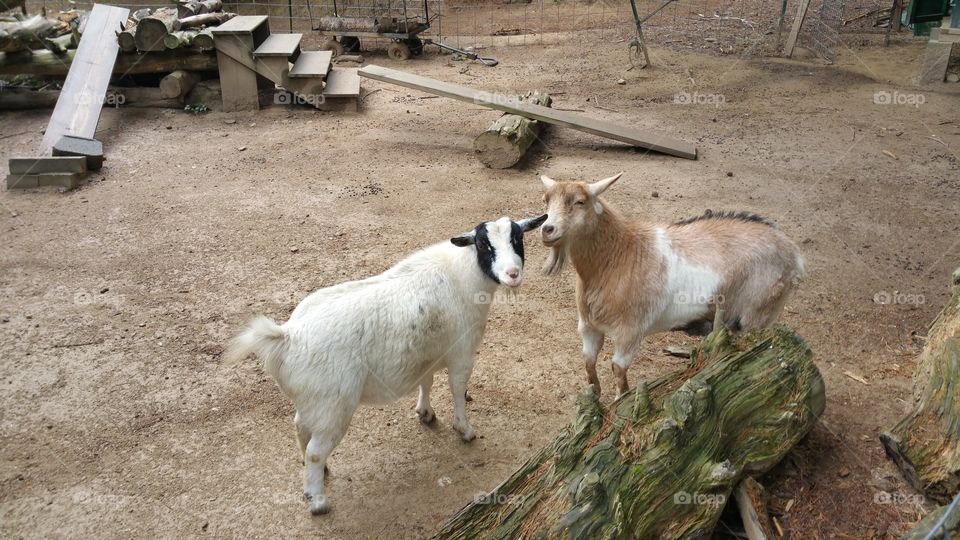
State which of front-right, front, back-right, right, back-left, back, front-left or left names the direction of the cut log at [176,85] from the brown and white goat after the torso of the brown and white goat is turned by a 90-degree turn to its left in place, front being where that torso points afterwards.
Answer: back

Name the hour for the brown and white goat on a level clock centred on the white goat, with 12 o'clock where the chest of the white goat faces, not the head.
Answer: The brown and white goat is roughly at 1 o'clock from the white goat.

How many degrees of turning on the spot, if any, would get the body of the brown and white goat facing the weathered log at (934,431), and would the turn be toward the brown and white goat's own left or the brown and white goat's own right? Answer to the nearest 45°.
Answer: approximately 90° to the brown and white goat's own left

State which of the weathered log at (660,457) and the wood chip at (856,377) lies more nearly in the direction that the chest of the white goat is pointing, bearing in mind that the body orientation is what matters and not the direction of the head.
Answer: the wood chip

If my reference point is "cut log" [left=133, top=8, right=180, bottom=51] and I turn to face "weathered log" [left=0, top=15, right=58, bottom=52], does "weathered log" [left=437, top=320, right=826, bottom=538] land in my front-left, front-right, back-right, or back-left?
back-left

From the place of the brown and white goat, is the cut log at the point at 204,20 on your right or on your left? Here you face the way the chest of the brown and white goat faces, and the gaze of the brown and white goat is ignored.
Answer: on your right

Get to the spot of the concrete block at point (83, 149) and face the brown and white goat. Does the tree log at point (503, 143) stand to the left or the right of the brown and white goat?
left

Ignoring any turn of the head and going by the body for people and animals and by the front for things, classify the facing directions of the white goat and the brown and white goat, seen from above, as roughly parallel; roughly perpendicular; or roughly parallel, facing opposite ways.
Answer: roughly parallel, facing opposite ways

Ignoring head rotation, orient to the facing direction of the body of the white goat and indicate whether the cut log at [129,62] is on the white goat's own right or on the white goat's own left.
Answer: on the white goat's own left

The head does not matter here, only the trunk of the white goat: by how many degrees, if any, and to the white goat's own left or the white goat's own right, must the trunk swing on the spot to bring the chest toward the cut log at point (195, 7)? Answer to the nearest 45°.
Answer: approximately 45° to the white goat's own left

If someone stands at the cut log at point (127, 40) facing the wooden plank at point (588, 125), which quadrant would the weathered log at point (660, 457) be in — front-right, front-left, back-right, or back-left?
front-right

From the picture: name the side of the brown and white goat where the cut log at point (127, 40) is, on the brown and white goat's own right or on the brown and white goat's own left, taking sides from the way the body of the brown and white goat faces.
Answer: on the brown and white goat's own right
